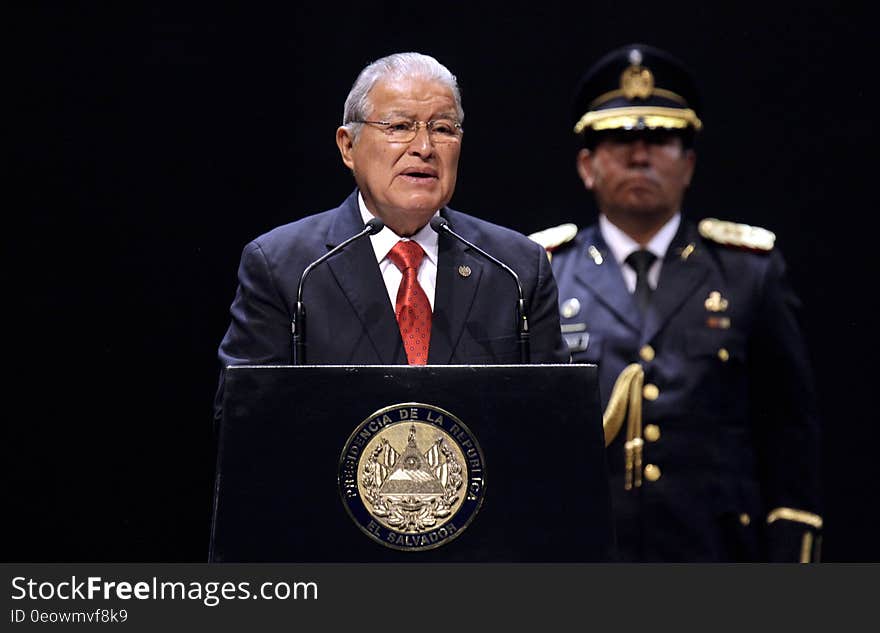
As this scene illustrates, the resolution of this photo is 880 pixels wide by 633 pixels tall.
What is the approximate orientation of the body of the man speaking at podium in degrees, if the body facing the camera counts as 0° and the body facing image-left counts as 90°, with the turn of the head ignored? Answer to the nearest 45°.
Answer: approximately 0°

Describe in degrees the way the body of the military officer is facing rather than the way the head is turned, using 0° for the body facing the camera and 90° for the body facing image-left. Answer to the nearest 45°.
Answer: approximately 0°

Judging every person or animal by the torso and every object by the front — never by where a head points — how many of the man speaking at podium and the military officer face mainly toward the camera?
2
